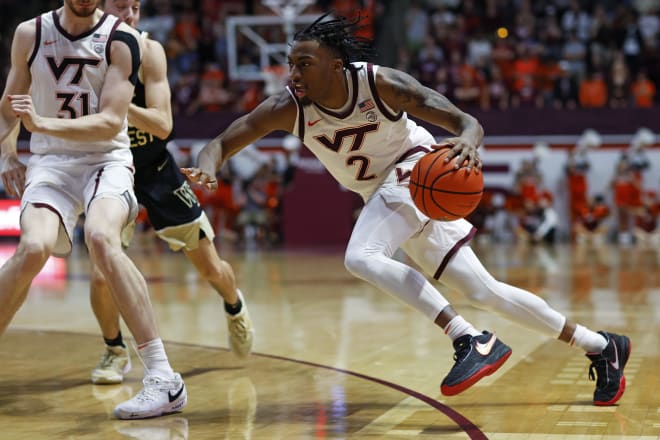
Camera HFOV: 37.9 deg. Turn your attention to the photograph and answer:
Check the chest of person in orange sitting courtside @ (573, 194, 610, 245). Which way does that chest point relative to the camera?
toward the camera

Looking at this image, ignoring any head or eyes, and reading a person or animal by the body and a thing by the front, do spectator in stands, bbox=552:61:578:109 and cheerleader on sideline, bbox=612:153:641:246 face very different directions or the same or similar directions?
same or similar directions

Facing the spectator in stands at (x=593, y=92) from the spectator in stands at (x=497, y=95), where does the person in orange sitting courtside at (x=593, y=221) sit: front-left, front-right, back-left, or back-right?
front-right

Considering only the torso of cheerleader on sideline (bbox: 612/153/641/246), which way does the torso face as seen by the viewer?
toward the camera

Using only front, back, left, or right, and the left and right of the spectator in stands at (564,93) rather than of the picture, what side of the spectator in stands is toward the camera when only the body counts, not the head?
front

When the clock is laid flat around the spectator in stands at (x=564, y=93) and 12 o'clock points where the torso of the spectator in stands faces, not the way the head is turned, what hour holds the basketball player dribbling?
The basketball player dribbling is roughly at 12 o'clock from the spectator in stands.

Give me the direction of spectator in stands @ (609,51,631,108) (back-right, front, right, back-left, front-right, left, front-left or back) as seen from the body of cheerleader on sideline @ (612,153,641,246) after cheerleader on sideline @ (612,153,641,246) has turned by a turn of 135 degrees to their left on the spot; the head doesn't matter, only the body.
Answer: front-left
